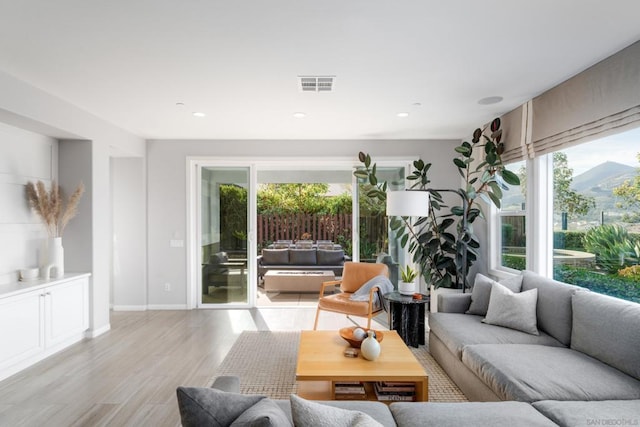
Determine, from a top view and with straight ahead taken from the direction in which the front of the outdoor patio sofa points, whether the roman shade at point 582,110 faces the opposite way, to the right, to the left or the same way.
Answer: to the right

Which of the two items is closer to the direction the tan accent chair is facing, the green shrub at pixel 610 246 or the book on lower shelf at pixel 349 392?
the book on lower shelf

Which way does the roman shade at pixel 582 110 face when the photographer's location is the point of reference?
facing the viewer and to the left of the viewer

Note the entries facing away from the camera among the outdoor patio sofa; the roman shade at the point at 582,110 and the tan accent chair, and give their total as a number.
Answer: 0

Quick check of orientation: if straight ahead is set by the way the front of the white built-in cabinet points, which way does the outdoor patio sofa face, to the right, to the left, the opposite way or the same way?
to the right

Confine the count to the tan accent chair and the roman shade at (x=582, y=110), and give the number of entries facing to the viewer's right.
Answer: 0

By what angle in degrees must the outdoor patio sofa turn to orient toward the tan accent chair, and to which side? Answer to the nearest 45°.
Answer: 0° — it already faces it

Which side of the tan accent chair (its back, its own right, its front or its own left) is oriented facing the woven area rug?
front

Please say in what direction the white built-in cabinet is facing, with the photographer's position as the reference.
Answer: facing the viewer and to the right of the viewer

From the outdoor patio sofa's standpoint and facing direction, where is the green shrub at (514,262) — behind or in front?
in front

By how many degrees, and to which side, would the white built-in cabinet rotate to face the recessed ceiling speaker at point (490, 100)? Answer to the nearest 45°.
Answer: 0° — it already faces it

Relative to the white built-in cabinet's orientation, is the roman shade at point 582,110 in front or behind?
in front

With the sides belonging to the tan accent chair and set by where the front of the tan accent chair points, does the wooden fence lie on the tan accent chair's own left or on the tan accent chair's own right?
on the tan accent chair's own right

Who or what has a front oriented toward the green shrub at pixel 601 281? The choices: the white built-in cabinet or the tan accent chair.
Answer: the white built-in cabinet

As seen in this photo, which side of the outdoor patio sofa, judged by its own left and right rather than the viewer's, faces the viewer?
front

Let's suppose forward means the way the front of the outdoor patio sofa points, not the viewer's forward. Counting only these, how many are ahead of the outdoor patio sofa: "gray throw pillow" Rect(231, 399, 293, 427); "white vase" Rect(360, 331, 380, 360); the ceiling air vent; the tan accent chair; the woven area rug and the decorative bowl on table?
6
